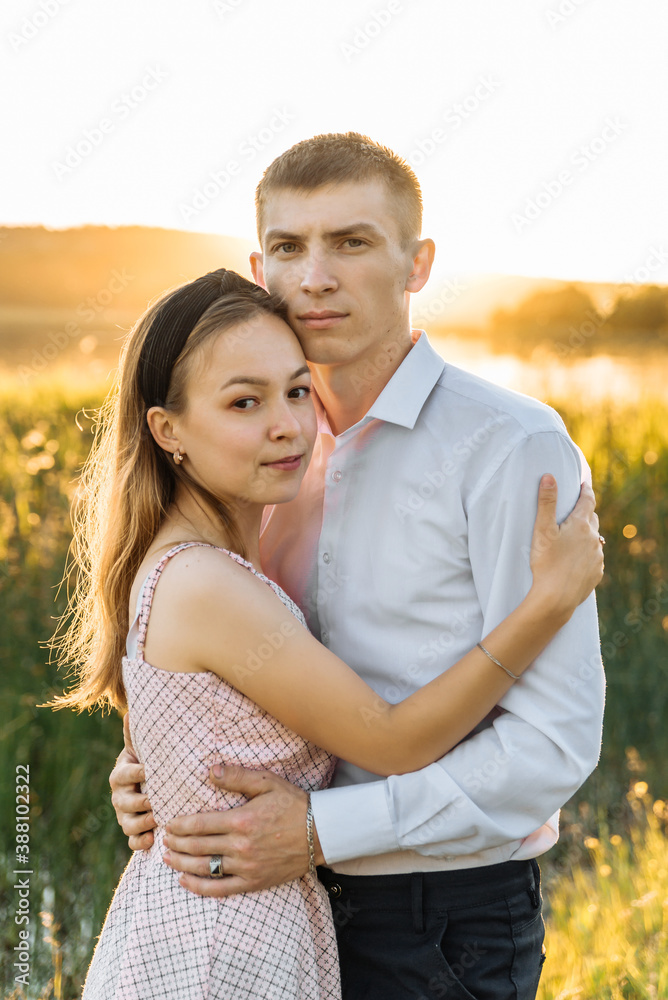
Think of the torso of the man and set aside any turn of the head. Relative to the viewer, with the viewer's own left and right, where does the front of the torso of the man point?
facing the viewer and to the left of the viewer

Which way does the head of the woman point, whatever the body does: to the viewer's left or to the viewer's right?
to the viewer's right

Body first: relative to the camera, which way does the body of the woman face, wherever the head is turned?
to the viewer's right

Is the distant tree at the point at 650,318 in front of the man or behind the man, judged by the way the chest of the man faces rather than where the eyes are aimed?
behind

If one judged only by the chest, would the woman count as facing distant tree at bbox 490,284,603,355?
no

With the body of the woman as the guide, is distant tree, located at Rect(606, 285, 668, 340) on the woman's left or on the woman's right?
on the woman's left
